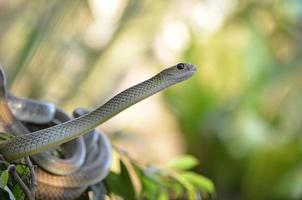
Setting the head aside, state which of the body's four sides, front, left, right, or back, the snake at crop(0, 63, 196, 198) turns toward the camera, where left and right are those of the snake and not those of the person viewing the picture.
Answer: right
